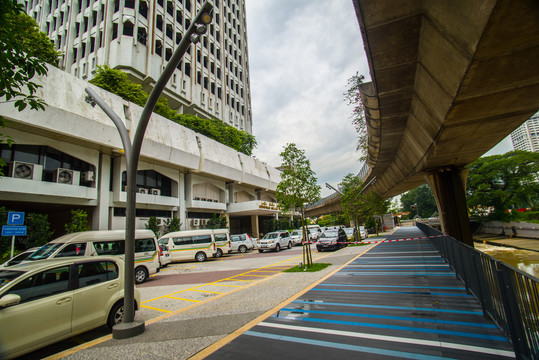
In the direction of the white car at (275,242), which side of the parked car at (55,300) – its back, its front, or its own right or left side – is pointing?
back

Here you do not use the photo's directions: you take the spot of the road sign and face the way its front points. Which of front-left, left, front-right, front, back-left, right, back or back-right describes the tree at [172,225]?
back-left

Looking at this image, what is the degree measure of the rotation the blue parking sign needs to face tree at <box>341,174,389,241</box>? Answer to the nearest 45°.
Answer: approximately 90° to its left

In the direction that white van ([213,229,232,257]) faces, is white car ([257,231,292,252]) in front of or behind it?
behind

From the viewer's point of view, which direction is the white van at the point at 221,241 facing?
to the viewer's left

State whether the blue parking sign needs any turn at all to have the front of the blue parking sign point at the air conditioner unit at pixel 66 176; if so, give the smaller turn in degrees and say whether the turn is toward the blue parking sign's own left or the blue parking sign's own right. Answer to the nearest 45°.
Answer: approximately 180°

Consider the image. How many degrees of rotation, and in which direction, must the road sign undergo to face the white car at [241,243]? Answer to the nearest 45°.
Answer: approximately 90° to its left
